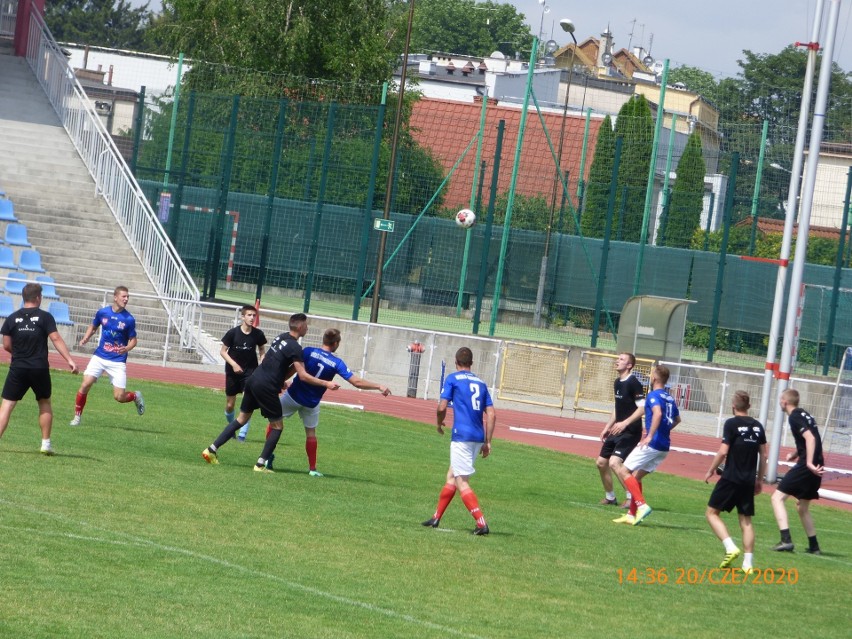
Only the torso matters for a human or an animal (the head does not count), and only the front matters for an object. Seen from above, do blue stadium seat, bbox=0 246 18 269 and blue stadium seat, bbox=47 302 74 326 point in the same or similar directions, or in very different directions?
same or similar directions

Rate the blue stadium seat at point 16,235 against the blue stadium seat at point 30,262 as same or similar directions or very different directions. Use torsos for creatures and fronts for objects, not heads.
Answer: same or similar directions

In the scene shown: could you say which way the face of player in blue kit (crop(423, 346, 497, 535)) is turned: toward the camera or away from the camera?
away from the camera

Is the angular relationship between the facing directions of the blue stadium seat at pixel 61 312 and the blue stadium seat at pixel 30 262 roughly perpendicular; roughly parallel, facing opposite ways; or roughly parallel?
roughly parallel

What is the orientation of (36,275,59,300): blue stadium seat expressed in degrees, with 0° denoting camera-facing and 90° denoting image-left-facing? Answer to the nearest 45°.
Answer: approximately 315°

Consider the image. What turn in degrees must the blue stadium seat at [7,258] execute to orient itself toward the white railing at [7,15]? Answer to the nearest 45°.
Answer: approximately 135° to its left

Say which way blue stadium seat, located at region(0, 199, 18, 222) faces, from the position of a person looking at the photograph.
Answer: facing the viewer and to the right of the viewer

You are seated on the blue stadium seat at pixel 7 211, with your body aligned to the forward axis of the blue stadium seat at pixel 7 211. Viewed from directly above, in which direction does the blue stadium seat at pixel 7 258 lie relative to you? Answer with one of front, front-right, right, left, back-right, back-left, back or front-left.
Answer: front-right

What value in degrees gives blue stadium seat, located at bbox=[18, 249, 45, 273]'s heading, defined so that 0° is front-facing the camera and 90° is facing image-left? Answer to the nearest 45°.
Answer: approximately 315°

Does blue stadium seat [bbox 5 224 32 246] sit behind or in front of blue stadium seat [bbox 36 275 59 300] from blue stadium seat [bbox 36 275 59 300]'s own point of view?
behind

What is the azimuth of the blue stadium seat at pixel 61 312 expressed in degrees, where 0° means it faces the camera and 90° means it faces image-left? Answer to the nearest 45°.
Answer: approximately 315°

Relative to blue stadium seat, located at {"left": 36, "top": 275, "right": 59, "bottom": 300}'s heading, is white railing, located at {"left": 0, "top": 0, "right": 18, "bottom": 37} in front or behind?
behind

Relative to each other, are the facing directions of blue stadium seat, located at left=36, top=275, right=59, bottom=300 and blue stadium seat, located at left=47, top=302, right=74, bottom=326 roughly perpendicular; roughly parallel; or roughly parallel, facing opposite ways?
roughly parallel

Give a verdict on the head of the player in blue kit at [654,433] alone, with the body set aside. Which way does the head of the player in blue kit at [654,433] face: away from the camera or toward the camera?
away from the camera

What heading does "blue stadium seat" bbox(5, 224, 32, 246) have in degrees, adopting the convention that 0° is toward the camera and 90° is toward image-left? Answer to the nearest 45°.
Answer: approximately 315°

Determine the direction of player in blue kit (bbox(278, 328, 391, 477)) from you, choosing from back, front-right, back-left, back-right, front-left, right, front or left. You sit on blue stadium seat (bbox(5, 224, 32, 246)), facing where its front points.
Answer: front-right

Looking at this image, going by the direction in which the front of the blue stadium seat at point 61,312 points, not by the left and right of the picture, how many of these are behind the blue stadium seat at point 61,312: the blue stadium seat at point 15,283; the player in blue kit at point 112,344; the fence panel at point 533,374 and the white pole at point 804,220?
1
